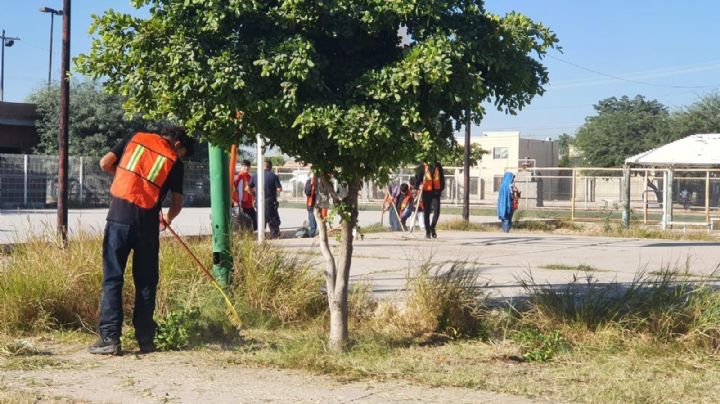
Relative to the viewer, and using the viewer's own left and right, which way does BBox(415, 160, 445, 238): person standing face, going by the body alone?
facing the viewer

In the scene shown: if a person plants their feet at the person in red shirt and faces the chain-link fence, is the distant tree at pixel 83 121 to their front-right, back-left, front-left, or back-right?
front-left

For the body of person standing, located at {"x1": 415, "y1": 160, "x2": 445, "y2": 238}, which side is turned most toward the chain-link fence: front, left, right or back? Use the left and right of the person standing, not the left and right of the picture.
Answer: back

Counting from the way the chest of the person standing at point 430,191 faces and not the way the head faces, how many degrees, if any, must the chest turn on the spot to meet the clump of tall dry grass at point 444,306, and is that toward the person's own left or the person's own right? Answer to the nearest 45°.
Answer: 0° — they already face it

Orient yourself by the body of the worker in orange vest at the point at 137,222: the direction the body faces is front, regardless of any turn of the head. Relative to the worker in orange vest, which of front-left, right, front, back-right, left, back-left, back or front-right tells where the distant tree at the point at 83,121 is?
front-left

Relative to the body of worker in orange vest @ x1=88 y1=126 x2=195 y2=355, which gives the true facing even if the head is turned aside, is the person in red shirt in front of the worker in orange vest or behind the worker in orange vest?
in front

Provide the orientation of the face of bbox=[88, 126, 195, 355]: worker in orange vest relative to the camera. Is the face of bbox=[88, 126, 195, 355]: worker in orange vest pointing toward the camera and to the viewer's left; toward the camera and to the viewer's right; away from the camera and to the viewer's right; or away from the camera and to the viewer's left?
away from the camera and to the viewer's right

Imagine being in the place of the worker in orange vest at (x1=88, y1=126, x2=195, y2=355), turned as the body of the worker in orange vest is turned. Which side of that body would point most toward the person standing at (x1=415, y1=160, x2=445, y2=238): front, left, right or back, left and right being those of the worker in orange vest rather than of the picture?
front

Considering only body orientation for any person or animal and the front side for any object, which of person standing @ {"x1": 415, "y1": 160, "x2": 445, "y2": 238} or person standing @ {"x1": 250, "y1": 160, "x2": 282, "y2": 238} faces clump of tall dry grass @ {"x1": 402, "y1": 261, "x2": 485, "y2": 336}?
person standing @ {"x1": 415, "y1": 160, "x2": 445, "y2": 238}

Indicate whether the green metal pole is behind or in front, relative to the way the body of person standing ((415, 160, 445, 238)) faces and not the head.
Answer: in front

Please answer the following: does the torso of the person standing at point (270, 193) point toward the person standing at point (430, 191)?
no

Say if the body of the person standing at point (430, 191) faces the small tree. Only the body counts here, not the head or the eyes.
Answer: yes
